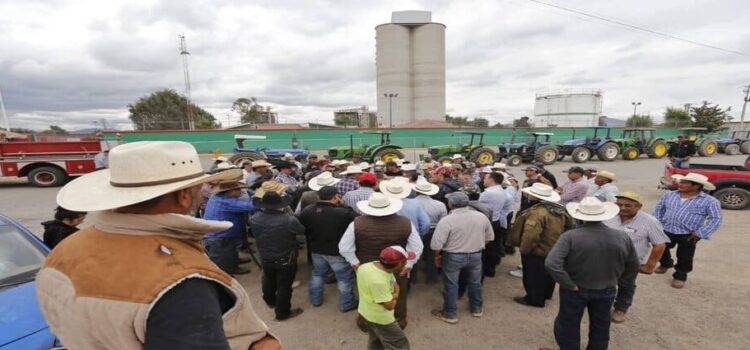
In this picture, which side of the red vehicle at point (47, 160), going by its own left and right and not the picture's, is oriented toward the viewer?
left

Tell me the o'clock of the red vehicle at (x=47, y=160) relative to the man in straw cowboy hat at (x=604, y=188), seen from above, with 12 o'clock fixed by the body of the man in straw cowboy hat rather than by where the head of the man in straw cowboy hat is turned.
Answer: The red vehicle is roughly at 1 o'clock from the man in straw cowboy hat.

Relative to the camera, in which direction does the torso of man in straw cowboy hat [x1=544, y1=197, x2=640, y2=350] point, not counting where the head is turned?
away from the camera

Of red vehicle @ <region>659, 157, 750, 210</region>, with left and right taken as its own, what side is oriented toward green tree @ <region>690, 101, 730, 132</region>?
left

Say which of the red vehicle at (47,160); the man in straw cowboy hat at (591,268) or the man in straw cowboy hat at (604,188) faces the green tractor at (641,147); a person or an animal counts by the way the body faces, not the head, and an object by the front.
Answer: the man in straw cowboy hat at (591,268)

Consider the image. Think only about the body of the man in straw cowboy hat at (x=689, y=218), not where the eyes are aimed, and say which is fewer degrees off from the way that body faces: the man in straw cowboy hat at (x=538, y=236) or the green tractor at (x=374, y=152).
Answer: the man in straw cowboy hat

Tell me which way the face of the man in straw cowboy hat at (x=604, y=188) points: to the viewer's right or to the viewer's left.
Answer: to the viewer's left

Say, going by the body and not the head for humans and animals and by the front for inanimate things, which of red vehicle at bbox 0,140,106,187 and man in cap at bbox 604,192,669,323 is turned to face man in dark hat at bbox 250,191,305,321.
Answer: man in cap at bbox 604,192,669,323

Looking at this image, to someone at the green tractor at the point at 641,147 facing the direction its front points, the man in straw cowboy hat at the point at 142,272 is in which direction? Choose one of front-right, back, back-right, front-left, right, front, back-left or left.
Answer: front-left

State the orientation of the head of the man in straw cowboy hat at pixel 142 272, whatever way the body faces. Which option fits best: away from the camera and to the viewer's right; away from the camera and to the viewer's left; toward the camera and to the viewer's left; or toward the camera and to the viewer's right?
away from the camera and to the viewer's right

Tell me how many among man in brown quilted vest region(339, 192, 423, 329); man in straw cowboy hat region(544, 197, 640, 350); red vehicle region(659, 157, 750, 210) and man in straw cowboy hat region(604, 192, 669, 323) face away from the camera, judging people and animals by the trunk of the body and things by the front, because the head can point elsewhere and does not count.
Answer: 2

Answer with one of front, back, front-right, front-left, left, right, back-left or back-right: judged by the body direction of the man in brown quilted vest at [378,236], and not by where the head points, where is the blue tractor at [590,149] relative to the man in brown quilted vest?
front-right

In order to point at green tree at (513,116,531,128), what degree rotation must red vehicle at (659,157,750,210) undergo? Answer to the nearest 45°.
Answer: approximately 135° to its left

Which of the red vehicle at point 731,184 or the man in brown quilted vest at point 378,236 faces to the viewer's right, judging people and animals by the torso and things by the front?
the red vehicle

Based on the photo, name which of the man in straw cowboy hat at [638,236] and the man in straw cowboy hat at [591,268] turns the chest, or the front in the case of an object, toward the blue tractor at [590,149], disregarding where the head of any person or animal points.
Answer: the man in straw cowboy hat at [591,268]
